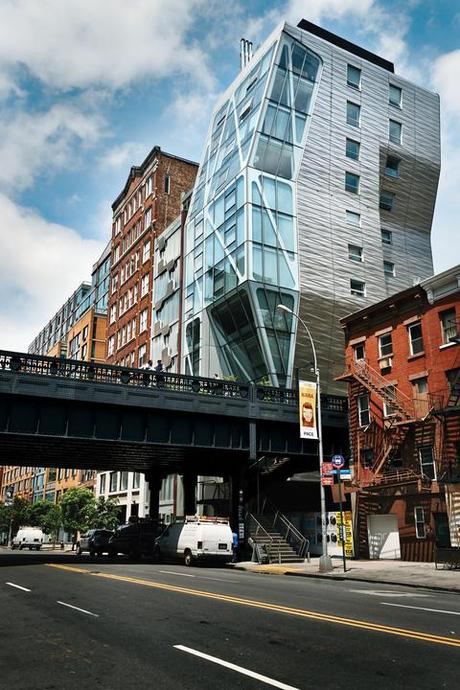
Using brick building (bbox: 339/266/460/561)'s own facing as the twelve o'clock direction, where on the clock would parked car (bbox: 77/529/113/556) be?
The parked car is roughly at 2 o'clock from the brick building.

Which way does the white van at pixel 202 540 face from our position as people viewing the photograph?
facing away from the viewer and to the left of the viewer

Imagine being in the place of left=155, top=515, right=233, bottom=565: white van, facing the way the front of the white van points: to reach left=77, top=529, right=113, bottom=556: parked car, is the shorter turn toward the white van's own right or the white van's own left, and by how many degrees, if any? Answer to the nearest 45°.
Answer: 0° — it already faces it

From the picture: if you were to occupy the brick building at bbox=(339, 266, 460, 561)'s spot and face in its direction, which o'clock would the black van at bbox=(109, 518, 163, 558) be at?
The black van is roughly at 2 o'clock from the brick building.

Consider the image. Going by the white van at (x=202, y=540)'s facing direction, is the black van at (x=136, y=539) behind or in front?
in front

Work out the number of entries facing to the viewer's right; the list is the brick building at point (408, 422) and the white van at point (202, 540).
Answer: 0

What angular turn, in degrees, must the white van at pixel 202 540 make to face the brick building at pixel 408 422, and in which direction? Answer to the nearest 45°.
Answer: approximately 135° to its right

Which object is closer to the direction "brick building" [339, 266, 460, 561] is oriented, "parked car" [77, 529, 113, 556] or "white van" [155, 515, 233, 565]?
the white van

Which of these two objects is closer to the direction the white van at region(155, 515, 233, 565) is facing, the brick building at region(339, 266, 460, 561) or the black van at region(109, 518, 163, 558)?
the black van

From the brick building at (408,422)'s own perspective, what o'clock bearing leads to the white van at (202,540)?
The white van is roughly at 1 o'clock from the brick building.

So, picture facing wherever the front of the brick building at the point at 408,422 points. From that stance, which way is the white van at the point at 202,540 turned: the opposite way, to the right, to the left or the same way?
to the right

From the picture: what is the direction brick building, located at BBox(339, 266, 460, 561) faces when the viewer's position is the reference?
facing the viewer and to the left of the viewer
